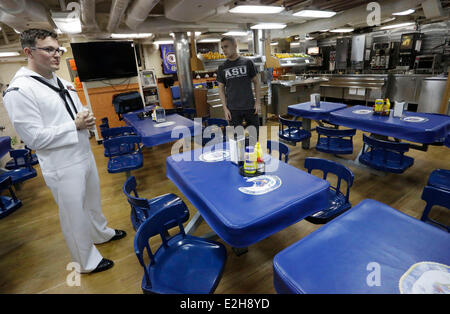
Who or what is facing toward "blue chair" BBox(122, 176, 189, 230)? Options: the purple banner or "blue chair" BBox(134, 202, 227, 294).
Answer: the purple banner

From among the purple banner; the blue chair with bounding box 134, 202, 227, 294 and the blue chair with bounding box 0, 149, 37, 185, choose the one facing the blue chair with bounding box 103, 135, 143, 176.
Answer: the purple banner

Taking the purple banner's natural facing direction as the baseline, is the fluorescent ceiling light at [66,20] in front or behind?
in front

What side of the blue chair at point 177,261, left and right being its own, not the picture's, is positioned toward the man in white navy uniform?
back

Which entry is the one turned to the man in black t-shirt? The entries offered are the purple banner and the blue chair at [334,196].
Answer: the purple banner

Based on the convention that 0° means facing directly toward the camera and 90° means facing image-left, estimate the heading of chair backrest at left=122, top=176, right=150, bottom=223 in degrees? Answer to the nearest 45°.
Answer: approximately 225°

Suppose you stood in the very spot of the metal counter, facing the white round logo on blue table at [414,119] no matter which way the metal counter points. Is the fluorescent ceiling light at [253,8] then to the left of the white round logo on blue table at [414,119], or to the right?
right
